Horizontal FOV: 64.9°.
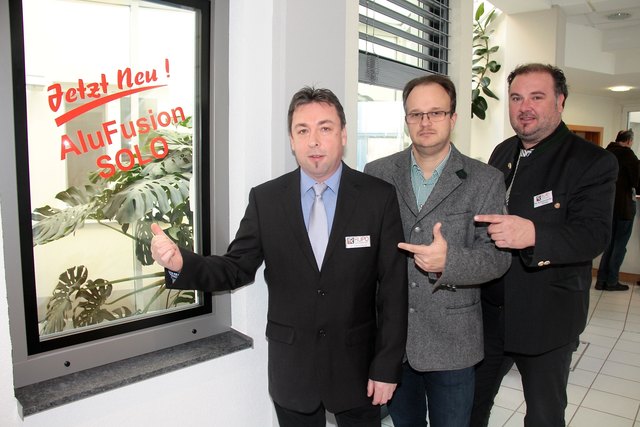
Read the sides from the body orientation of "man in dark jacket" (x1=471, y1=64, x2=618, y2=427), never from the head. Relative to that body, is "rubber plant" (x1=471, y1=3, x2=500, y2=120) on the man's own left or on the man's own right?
on the man's own right

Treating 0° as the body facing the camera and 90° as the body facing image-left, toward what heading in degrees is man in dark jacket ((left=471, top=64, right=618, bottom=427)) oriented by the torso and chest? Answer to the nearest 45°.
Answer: approximately 45°

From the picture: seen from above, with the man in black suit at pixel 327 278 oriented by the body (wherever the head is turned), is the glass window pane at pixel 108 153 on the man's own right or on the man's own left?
on the man's own right

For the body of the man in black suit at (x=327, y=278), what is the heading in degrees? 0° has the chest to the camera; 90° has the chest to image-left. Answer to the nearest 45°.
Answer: approximately 0°
